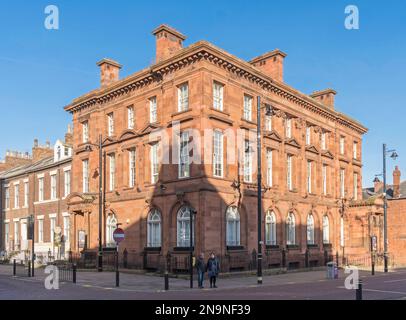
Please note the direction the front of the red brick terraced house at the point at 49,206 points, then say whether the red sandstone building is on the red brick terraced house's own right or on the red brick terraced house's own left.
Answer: on the red brick terraced house's own left

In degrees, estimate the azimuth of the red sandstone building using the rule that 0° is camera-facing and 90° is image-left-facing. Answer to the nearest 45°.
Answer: approximately 45°
